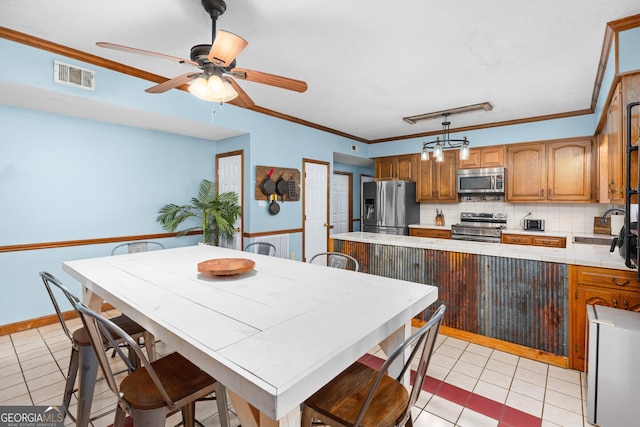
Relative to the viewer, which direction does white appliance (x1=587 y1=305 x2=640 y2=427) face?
to the viewer's left

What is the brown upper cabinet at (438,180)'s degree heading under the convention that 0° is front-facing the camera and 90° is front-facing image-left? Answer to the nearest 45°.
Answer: approximately 0°

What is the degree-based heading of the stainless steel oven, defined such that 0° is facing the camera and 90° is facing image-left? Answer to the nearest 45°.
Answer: approximately 0°

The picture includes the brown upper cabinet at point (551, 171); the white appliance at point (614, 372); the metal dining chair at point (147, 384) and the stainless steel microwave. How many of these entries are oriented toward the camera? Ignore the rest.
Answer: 2

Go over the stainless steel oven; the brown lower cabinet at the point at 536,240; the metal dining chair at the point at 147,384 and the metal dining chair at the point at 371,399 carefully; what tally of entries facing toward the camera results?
2

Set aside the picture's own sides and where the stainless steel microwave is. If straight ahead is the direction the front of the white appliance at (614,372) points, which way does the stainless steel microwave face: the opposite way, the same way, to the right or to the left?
to the left

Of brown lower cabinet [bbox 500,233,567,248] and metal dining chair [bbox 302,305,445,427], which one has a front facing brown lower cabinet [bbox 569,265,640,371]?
brown lower cabinet [bbox 500,233,567,248]

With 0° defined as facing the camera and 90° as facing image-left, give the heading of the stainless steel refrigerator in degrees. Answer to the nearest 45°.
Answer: approximately 45°

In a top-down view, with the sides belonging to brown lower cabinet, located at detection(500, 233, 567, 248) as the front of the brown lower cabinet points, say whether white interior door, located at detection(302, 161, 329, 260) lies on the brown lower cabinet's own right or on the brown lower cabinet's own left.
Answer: on the brown lower cabinet's own right

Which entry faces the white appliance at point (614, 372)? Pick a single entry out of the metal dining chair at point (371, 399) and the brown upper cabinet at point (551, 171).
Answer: the brown upper cabinet
